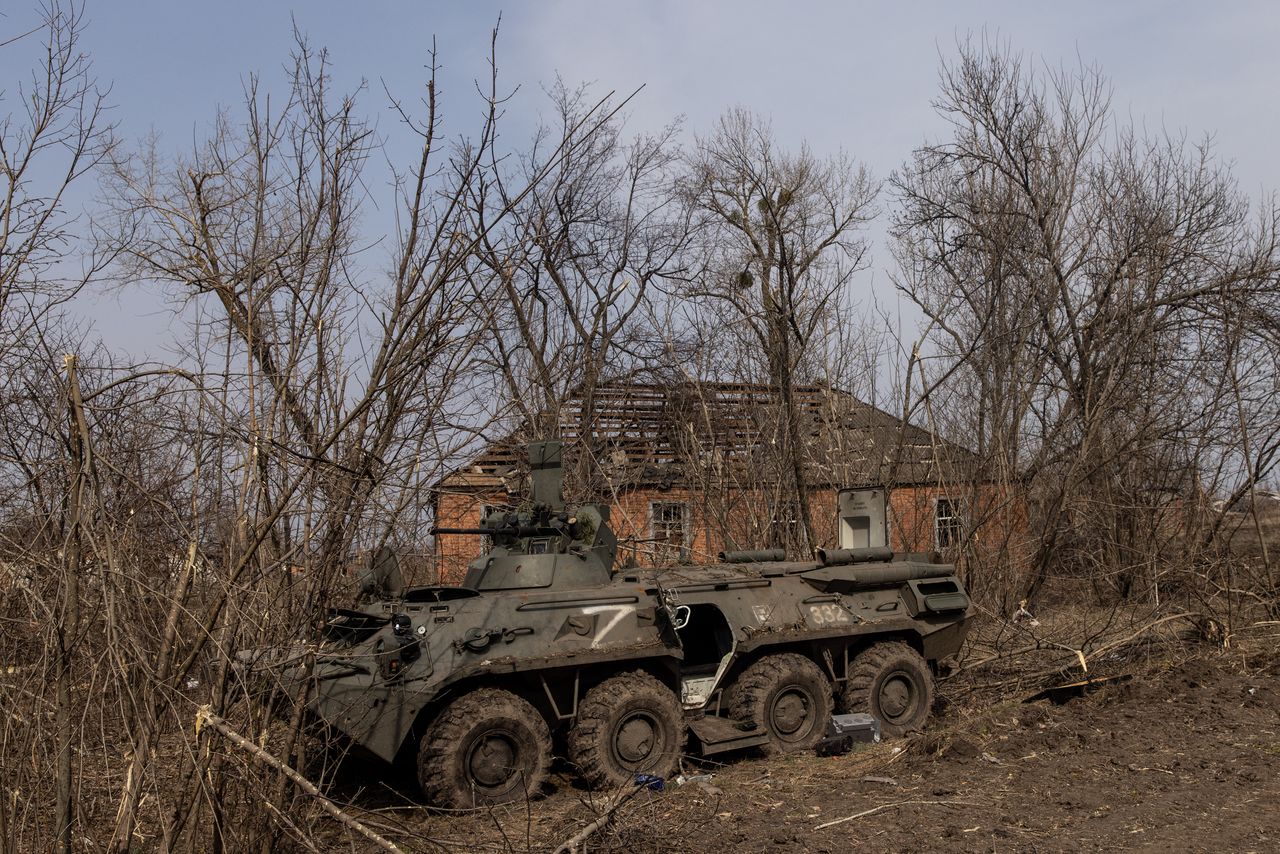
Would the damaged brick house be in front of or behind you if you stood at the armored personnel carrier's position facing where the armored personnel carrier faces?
behind

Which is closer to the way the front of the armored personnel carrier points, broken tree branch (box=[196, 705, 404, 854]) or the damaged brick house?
the broken tree branch

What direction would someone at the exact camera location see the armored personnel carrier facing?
facing the viewer and to the left of the viewer

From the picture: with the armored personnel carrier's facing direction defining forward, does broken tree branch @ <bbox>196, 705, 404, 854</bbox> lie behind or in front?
in front
